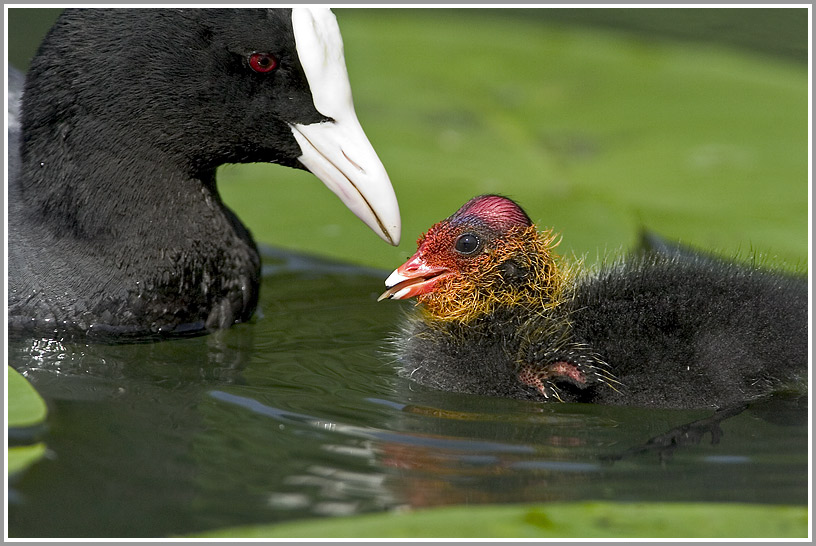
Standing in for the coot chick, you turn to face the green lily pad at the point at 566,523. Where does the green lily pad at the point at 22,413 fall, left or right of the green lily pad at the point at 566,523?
right

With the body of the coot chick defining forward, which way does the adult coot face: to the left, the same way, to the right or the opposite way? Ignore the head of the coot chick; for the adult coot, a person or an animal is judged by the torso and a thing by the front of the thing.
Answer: the opposite way

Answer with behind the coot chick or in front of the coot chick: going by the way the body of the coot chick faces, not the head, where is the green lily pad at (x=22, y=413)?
in front

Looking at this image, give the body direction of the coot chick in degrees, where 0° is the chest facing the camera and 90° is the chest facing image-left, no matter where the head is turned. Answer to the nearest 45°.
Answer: approximately 90°

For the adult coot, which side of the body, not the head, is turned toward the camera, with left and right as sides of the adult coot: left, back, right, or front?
right

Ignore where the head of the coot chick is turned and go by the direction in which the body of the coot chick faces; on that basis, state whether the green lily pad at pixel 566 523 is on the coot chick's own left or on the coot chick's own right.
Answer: on the coot chick's own left

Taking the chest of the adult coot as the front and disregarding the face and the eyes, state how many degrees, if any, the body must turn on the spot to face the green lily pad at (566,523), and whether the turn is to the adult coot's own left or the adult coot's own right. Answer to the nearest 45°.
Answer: approximately 45° to the adult coot's own right

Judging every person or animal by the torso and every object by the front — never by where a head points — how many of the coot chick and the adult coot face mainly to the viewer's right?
1

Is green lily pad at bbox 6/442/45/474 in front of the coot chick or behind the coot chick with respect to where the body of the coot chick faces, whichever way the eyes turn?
in front
